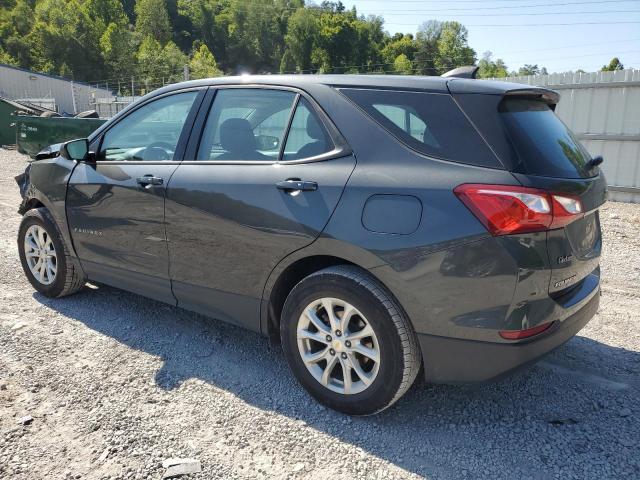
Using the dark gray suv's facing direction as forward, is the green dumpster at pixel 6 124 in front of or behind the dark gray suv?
in front

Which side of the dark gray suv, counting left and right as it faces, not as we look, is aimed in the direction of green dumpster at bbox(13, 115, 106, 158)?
front

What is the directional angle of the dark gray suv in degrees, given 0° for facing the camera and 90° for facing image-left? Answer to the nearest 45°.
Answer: approximately 135°
